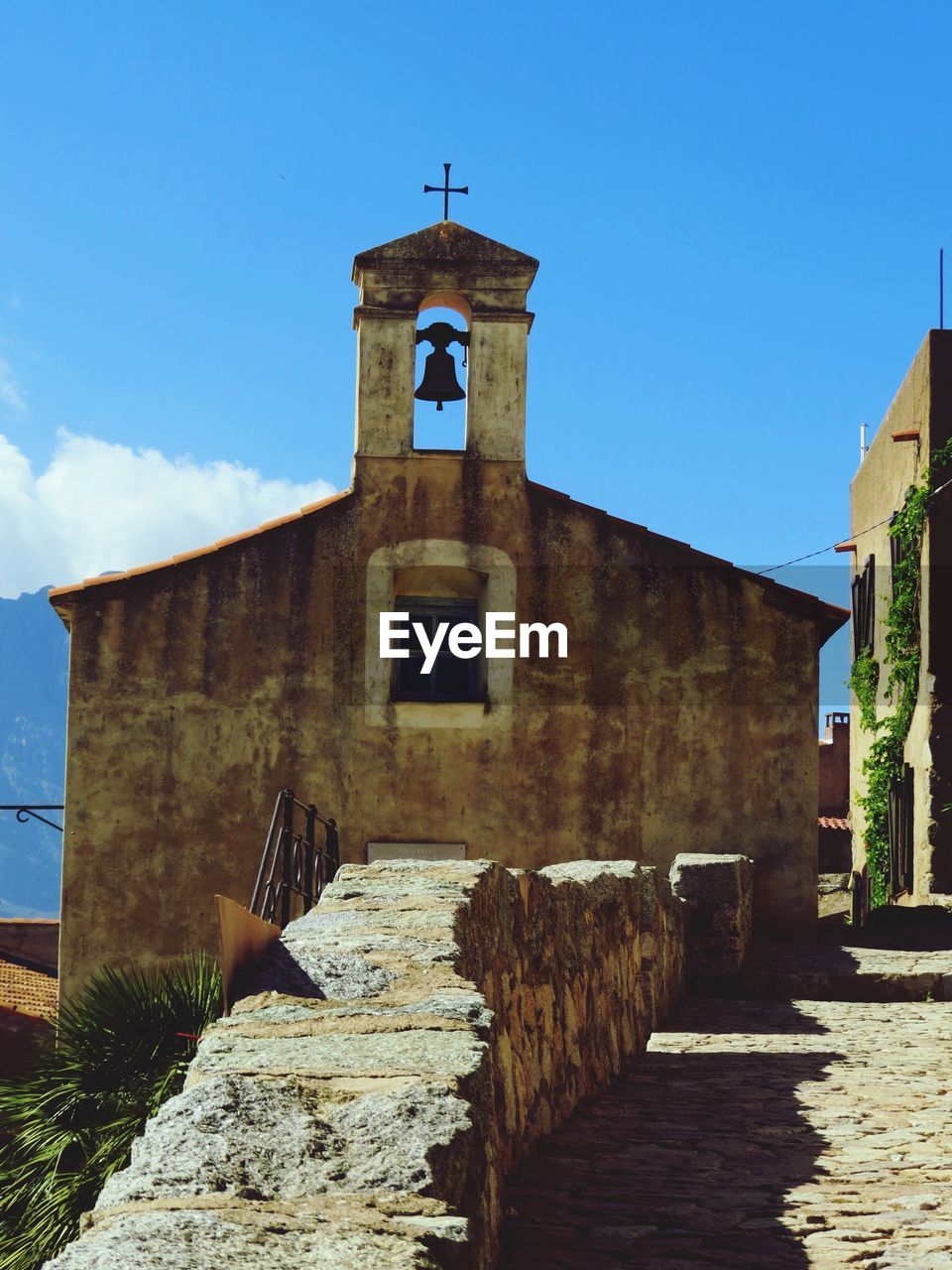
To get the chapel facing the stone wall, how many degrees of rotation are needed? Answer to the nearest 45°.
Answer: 0° — it already faces it

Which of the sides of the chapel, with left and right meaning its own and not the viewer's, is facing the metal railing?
front

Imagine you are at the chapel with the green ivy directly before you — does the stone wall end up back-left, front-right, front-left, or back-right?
back-right

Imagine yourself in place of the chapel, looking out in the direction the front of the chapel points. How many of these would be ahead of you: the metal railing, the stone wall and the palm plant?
3

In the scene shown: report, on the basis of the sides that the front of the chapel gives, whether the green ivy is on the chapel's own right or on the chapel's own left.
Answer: on the chapel's own left

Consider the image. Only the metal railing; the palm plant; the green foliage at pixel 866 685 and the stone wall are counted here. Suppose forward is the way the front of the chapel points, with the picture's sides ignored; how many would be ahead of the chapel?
3

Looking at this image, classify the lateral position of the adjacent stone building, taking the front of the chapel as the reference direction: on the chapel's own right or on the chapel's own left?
on the chapel's own left

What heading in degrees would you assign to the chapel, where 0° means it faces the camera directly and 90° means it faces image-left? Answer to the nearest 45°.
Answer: approximately 0°

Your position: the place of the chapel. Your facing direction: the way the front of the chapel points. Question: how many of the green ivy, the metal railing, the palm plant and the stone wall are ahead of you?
3

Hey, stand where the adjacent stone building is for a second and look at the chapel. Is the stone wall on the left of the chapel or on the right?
left

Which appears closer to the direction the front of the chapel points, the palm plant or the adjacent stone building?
the palm plant
